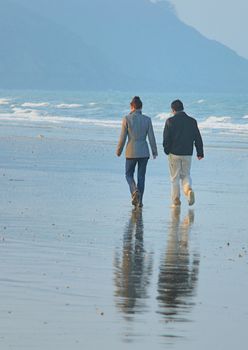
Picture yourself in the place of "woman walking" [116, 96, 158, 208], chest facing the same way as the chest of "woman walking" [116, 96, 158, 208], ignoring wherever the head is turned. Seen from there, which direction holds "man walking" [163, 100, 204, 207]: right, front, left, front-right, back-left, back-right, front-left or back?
right

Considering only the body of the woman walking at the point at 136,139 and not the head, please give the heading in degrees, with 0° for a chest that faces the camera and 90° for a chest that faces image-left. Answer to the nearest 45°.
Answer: approximately 180°
